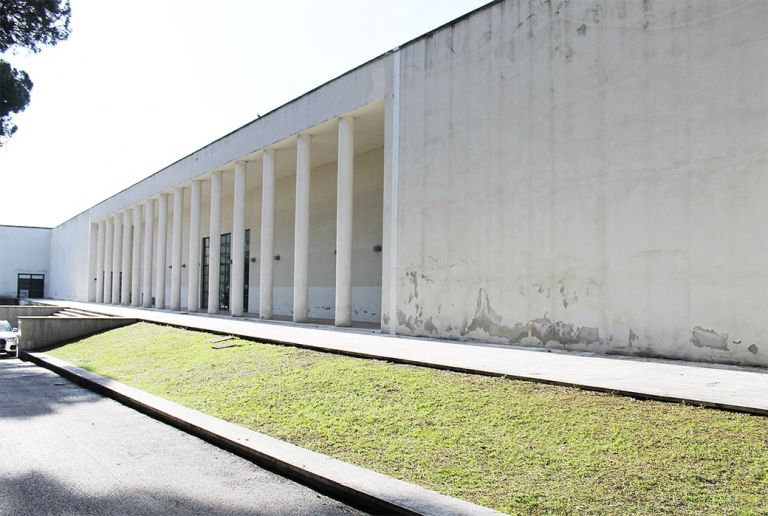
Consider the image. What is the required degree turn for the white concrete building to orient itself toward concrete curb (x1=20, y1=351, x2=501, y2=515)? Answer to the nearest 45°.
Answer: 0° — it already faces it

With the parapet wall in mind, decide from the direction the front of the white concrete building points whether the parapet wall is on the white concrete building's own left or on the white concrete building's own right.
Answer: on the white concrete building's own right

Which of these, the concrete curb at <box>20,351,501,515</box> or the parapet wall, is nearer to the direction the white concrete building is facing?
the concrete curb

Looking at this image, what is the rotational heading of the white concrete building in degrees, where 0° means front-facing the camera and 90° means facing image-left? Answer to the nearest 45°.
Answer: approximately 45°

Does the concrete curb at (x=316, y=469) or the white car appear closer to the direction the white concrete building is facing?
the concrete curb

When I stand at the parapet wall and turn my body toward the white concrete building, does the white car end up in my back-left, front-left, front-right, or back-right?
back-right

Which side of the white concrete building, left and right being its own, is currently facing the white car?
right
